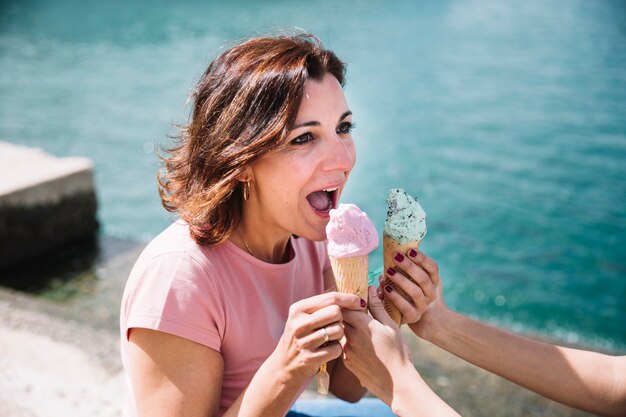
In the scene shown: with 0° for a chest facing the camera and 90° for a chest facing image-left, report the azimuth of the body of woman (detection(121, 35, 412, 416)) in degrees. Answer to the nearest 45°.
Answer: approximately 315°

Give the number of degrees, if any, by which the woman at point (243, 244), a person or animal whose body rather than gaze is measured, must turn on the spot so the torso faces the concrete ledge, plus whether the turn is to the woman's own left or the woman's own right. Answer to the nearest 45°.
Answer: approximately 180°

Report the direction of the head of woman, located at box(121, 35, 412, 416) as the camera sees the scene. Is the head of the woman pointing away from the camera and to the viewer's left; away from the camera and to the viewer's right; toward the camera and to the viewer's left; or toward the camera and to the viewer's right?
toward the camera and to the viewer's right
